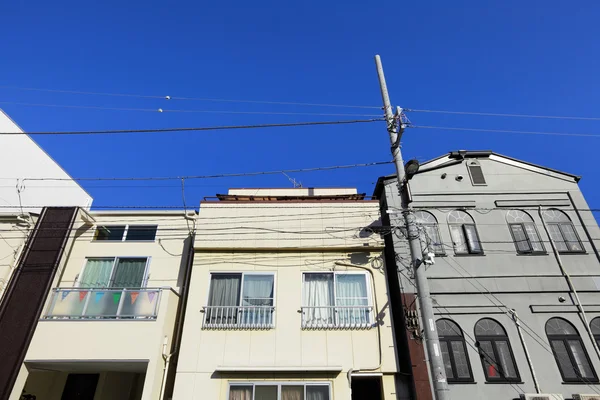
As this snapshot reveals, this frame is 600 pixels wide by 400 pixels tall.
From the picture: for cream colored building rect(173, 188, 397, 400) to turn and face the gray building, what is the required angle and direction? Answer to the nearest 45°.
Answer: approximately 90° to its left

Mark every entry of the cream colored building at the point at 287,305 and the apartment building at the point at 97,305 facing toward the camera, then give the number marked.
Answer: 2

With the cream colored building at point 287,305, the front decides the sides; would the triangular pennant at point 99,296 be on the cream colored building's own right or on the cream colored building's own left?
on the cream colored building's own right

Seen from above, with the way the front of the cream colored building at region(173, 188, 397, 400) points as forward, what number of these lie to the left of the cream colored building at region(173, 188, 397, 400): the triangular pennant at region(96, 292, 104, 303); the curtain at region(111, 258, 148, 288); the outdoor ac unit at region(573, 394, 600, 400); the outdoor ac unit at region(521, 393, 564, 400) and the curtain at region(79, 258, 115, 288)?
2

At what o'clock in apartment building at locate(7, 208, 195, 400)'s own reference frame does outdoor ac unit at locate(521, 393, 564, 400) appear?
The outdoor ac unit is roughly at 10 o'clock from the apartment building.

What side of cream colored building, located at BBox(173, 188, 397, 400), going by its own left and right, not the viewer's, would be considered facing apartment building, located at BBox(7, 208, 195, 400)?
right

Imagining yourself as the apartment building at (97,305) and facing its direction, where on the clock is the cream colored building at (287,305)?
The cream colored building is roughly at 10 o'clock from the apartment building.

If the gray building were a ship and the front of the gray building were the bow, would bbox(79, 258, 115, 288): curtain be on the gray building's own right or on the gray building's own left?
on the gray building's own right

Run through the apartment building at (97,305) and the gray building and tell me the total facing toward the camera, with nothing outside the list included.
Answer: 2

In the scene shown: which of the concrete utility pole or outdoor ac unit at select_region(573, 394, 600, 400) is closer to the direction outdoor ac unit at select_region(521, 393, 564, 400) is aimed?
the concrete utility pole

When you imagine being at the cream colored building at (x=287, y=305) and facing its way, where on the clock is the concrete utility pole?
The concrete utility pole is roughly at 11 o'clock from the cream colored building.

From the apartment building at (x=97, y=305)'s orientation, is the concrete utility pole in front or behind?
in front
